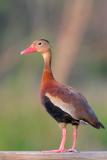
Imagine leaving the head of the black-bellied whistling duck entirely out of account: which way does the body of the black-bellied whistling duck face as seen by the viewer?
to the viewer's left

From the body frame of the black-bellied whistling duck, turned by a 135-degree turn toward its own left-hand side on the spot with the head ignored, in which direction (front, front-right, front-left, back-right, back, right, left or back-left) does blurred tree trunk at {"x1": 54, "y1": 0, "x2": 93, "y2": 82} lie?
back-left
